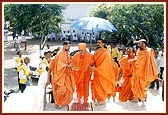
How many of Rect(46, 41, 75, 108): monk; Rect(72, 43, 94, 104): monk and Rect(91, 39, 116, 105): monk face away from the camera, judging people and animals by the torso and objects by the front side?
0

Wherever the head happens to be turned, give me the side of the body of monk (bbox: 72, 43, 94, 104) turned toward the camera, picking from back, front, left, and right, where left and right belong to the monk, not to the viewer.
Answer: front

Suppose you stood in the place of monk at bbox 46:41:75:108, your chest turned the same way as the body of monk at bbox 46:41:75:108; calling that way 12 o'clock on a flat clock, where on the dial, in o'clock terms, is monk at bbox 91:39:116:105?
monk at bbox 91:39:116:105 is roughly at 10 o'clock from monk at bbox 46:41:75:108.

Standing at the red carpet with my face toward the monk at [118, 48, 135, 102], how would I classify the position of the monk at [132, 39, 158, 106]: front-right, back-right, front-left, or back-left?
front-right

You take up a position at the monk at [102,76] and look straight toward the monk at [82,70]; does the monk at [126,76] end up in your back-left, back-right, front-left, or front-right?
back-right

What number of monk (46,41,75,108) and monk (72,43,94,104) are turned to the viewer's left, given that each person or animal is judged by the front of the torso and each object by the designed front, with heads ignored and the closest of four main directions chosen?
0

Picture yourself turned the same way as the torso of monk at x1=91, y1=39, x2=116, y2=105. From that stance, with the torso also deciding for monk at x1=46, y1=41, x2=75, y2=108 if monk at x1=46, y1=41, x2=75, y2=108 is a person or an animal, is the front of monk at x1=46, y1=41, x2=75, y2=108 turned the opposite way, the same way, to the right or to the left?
to the left

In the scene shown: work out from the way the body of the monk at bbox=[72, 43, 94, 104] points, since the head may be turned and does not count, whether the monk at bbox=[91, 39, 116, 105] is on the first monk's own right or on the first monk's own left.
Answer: on the first monk's own left

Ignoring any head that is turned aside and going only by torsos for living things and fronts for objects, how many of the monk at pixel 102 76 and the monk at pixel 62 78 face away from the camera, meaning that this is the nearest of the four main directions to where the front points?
0

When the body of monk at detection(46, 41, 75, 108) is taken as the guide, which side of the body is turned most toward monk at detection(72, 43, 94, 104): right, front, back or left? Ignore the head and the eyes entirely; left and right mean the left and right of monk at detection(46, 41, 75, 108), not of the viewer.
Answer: left

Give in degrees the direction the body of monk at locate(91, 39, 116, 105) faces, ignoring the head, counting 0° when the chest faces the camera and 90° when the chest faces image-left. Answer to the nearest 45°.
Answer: approximately 45°
